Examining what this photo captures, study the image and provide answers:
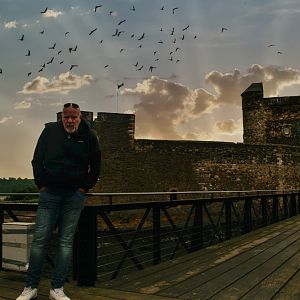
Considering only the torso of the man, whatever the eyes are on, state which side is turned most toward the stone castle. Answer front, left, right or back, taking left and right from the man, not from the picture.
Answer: back

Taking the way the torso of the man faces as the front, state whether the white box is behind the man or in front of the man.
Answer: behind

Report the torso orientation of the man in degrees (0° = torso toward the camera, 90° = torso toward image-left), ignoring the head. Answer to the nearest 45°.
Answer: approximately 0°
